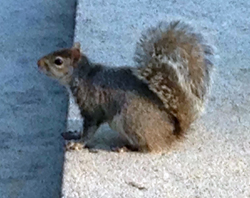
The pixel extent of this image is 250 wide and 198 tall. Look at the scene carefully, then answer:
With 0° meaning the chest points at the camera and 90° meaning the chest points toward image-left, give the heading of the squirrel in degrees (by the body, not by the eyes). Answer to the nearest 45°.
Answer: approximately 90°
